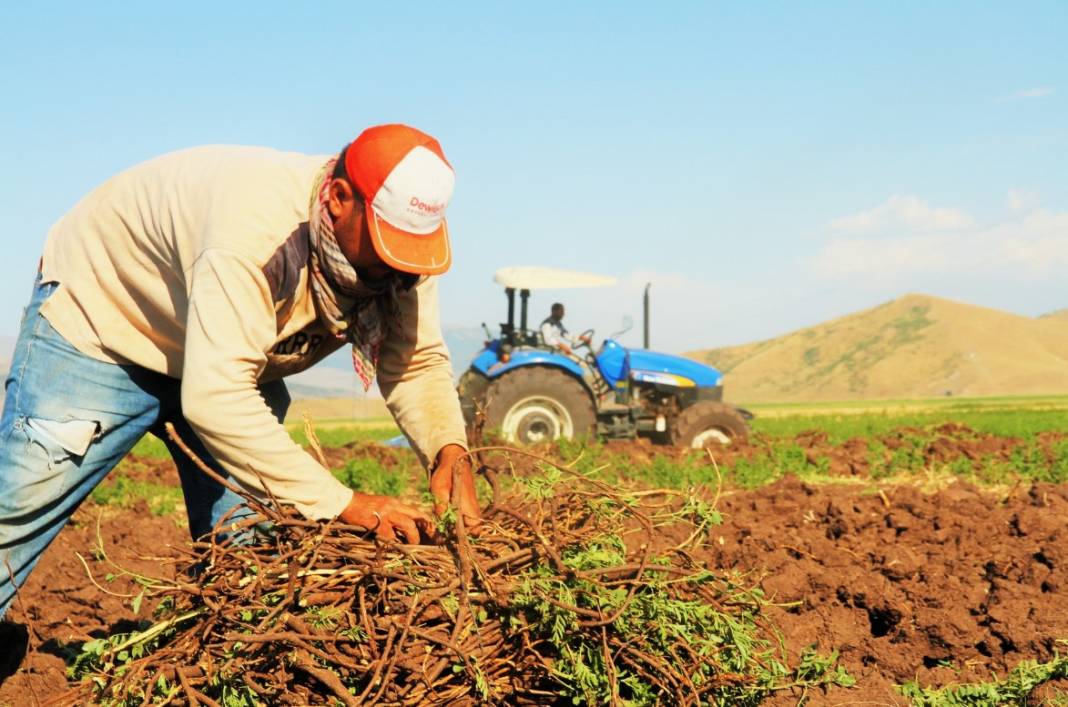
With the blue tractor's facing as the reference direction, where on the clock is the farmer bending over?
The farmer bending over is roughly at 3 o'clock from the blue tractor.

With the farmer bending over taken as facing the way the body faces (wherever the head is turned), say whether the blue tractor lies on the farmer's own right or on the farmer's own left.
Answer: on the farmer's own left

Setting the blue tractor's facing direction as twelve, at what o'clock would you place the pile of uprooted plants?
The pile of uprooted plants is roughly at 3 o'clock from the blue tractor.

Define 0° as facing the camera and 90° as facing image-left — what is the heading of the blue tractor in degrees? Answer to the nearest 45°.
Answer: approximately 270°
